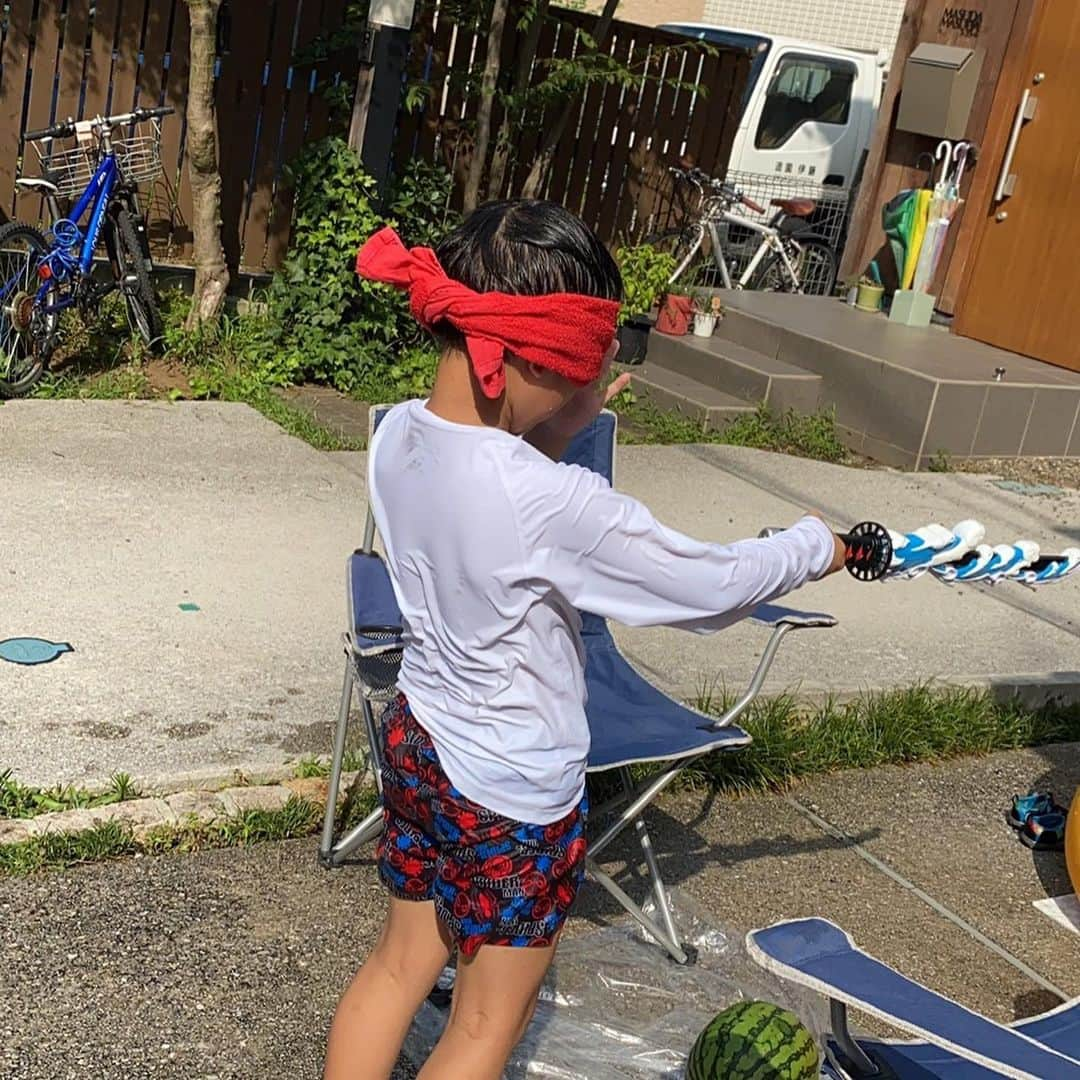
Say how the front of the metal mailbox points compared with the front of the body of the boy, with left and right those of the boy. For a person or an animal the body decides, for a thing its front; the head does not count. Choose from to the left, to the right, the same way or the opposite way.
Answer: the opposite way

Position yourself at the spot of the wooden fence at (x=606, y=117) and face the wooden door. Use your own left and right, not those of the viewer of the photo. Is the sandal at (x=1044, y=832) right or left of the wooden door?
right

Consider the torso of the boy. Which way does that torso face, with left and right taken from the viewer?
facing away from the viewer and to the right of the viewer

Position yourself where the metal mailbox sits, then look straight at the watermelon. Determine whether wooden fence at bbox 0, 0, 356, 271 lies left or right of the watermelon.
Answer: right

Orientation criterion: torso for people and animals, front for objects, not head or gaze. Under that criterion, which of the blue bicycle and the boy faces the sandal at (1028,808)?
the boy

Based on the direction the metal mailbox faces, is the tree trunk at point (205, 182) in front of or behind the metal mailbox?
in front

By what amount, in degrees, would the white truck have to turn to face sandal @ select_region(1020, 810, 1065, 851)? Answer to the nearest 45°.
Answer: approximately 45° to its left

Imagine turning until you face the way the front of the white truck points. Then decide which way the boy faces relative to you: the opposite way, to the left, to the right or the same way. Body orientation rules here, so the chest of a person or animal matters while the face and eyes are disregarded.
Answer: the opposite way

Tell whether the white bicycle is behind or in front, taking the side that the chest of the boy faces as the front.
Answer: in front
